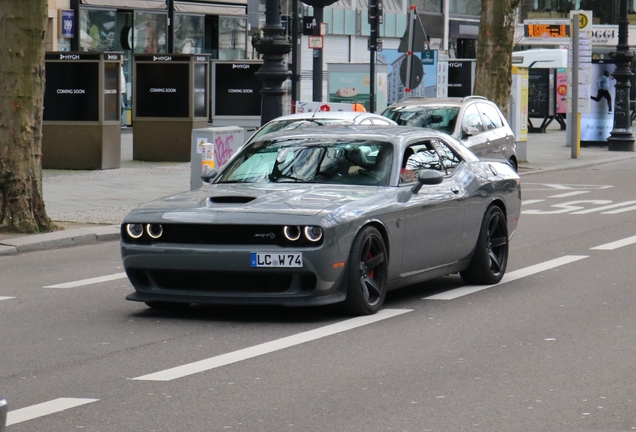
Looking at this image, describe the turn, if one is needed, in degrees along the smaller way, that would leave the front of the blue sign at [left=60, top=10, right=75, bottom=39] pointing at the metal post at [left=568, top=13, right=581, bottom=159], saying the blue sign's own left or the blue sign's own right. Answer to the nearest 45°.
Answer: approximately 45° to the blue sign's own left

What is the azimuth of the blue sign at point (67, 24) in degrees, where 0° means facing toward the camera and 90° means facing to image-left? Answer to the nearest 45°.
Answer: approximately 0°

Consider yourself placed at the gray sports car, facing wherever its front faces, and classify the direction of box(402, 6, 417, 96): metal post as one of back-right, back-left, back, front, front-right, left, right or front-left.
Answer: back-right

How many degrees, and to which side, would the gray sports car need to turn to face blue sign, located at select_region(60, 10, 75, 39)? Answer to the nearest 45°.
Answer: approximately 135° to its right

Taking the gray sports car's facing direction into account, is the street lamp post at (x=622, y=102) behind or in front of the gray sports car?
behind

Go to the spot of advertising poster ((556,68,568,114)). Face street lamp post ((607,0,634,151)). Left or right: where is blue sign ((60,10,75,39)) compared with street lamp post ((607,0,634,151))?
right

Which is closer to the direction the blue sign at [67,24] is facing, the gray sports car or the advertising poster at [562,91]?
the gray sports car
